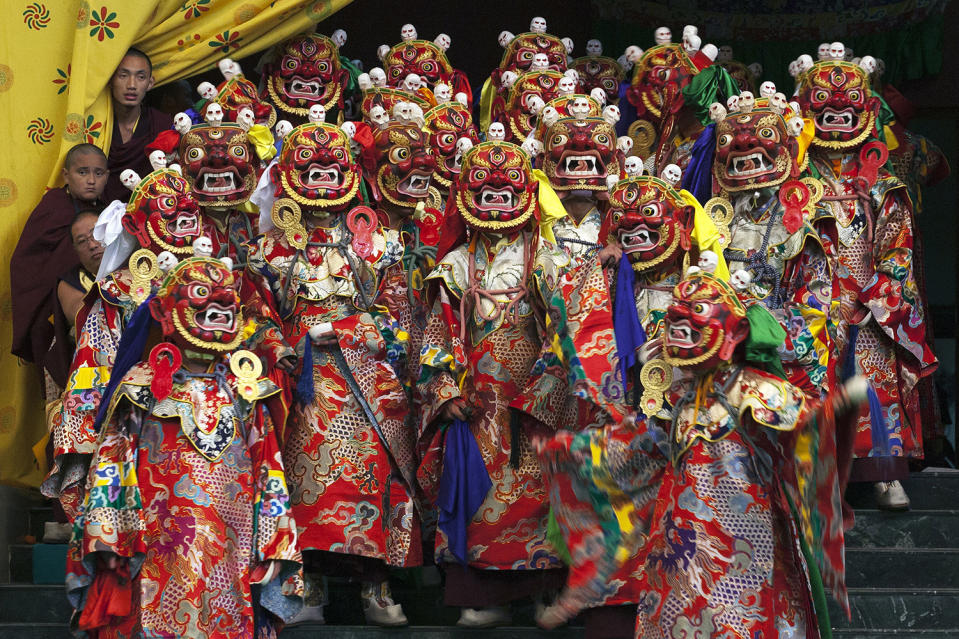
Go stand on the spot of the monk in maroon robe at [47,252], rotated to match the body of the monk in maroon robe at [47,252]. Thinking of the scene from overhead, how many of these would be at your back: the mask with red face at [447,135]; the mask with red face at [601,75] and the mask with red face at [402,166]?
0

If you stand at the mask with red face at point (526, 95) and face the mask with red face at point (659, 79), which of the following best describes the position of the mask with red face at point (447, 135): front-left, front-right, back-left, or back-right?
back-right

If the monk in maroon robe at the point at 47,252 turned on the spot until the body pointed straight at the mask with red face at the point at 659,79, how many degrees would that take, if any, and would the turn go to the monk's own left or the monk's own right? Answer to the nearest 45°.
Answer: approximately 45° to the monk's own left

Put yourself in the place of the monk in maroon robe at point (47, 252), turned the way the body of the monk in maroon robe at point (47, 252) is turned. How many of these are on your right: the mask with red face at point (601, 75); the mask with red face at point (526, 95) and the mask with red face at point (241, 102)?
0

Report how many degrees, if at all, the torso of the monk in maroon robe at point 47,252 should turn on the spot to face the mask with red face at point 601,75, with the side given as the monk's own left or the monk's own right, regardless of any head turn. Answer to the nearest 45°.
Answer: approximately 45° to the monk's own left

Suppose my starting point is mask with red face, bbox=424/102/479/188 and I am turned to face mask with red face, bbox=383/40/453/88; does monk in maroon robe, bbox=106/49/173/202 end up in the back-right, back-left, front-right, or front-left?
front-left

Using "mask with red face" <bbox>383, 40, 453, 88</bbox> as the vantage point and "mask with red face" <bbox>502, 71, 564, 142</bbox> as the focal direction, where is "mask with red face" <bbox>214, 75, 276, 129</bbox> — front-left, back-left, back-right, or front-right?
back-right

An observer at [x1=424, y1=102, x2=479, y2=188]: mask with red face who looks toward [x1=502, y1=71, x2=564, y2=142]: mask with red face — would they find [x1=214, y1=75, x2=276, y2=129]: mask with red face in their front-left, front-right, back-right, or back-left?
back-left

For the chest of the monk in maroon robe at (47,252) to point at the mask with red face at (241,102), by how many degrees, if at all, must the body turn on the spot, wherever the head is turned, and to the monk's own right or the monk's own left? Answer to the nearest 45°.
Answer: approximately 45° to the monk's own left

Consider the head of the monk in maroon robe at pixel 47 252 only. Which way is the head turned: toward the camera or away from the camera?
toward the camera

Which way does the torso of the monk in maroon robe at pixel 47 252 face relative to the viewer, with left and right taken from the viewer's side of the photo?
facing the viewer and to the right of the viewer

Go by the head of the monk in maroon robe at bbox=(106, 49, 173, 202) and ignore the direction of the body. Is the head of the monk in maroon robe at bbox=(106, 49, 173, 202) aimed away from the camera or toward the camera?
toward the camera

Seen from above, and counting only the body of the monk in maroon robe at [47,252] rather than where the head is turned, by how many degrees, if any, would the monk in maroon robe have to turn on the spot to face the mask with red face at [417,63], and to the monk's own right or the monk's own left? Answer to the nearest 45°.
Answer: approximately 45° to the monk's own left
